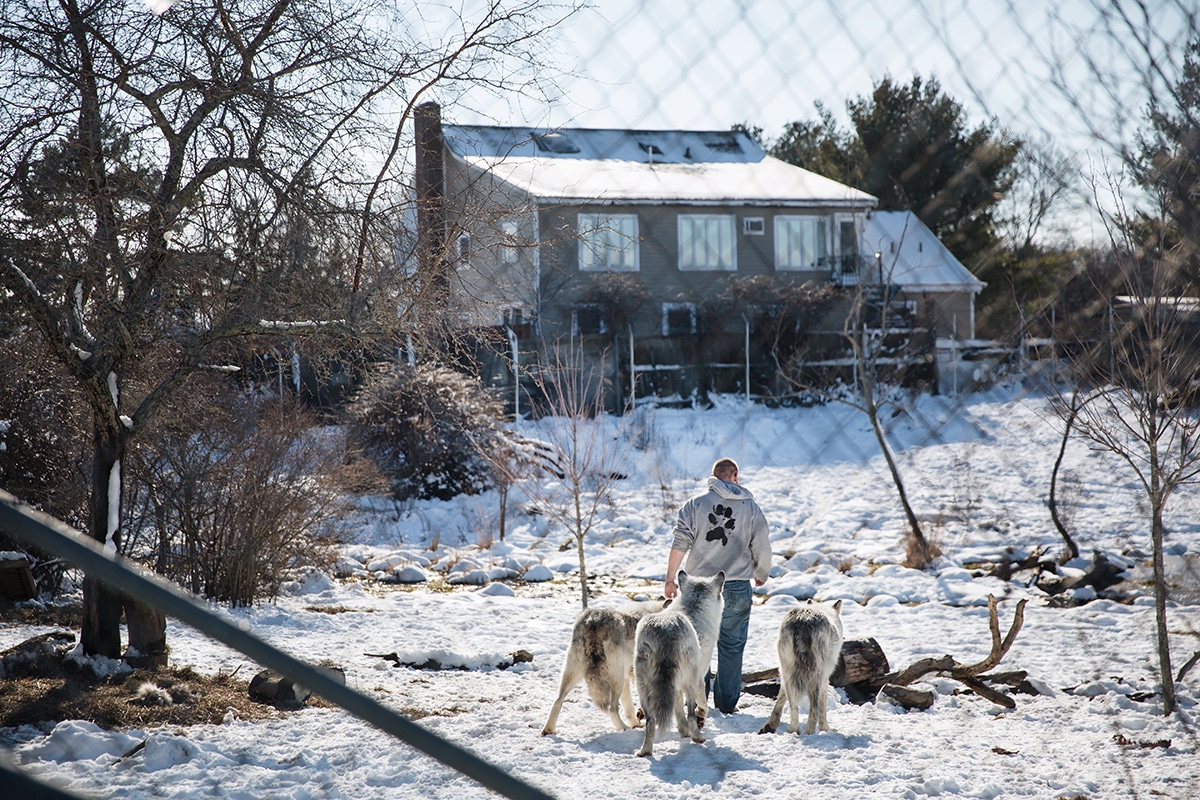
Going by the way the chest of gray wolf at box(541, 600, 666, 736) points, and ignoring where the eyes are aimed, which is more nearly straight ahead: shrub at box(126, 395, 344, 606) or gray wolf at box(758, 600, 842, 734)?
the gray wolf

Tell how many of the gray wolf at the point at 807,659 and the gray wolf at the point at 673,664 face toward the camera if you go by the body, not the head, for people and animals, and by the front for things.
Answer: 0

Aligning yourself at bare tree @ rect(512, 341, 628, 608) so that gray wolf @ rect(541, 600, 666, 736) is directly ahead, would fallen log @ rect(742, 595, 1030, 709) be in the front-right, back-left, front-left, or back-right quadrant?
front-left

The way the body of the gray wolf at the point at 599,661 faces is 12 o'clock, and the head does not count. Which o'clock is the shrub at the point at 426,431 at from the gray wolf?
The shrub is roughly at 10 o'clock from the gray wolf.

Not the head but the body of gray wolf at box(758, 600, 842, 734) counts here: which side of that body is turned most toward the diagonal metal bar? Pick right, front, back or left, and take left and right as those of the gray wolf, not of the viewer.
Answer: back

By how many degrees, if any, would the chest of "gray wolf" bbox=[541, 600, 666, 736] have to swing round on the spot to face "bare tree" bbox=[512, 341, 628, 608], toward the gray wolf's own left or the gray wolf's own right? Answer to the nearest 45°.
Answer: approximately 45° to the gray wolf's own left

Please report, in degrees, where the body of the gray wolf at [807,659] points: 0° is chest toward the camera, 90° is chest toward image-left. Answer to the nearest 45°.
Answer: approximately 180°

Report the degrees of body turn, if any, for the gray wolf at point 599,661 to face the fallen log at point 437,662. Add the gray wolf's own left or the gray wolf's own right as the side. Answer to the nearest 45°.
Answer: approximately 90° to the gray wolf's own left

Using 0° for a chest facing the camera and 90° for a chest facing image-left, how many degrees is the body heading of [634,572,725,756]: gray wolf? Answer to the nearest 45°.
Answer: approximately 225°

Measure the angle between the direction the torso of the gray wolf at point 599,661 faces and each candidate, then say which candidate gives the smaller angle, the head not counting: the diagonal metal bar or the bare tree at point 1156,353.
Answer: the bare tree

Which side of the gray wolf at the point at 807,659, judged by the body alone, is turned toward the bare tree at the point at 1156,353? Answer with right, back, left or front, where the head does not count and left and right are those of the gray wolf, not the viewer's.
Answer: right

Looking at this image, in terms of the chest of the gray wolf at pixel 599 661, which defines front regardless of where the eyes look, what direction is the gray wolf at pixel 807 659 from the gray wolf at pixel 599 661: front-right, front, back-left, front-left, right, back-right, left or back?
front-right

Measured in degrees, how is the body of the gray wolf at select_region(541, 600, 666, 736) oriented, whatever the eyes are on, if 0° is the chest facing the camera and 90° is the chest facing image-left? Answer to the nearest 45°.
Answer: approximately 225°

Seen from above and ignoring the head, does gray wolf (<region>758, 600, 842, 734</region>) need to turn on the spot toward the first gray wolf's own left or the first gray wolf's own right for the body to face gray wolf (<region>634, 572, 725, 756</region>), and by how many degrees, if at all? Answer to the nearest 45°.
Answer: approximately 135° to the first gray wolf's own left
